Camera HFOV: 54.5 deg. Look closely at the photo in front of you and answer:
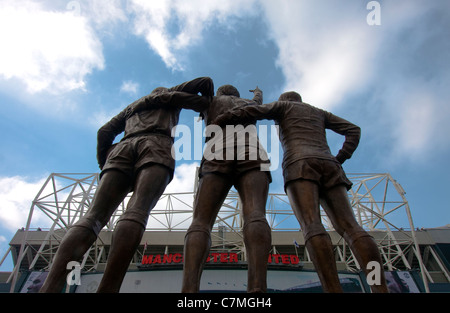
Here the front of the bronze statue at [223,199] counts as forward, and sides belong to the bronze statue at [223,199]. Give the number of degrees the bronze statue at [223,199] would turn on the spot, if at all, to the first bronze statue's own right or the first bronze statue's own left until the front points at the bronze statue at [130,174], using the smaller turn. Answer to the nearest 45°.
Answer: approximately 90° to the first bronze statue's own left

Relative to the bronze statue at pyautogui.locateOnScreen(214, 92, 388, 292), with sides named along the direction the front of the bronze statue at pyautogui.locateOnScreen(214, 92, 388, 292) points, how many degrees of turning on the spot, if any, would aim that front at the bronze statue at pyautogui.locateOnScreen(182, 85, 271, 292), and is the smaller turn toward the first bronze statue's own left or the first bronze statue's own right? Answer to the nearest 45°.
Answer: approximately 135° to the first bronze statue's own left

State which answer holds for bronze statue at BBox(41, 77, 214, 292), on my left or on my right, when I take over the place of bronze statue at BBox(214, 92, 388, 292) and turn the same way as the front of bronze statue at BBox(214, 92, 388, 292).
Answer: on my left

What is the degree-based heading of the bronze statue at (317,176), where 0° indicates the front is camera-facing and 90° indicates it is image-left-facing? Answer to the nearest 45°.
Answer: approximately 180°

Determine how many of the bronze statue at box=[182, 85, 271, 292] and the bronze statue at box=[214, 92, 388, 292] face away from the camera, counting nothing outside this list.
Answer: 2

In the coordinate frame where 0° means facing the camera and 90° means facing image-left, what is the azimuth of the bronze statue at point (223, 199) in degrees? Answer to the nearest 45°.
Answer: approximately 180°

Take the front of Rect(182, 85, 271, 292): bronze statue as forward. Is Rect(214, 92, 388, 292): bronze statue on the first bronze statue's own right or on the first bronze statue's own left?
on the first bronze statue's own right
